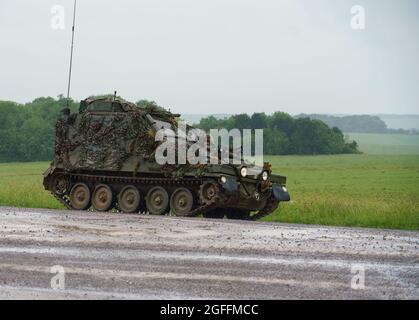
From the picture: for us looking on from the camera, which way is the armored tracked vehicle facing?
facing the viewer and to the right of the viewer
